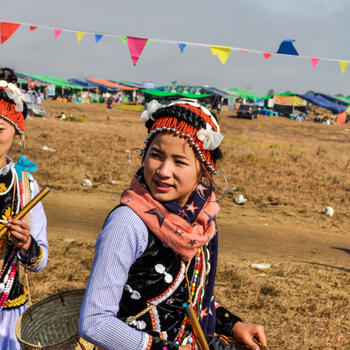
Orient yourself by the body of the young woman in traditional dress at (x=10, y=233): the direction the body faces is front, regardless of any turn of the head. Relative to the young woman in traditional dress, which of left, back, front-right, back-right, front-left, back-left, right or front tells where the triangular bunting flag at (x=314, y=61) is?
back-left

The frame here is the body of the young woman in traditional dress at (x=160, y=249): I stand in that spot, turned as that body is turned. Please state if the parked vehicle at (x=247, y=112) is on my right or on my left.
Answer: on my left

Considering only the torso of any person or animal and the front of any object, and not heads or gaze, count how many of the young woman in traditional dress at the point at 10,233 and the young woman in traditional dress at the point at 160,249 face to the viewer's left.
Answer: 0

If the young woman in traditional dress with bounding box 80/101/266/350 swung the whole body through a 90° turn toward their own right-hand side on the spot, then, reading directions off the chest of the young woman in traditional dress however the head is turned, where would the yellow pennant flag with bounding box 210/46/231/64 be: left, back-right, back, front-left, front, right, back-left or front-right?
back-right

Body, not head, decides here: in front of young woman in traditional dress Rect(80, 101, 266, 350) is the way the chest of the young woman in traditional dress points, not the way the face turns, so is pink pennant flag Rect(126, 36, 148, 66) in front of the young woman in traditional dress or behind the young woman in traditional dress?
behind

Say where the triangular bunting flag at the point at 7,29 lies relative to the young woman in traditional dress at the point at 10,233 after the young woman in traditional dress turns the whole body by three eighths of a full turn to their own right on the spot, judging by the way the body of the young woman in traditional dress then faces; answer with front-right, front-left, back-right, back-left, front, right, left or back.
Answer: front-right

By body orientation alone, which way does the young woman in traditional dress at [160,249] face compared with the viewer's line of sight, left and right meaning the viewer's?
facing the viewer and to the right of the viewer

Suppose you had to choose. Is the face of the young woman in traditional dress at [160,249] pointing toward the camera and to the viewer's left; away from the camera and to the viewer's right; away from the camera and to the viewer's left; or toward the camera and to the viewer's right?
toward the camera and to the viewer's left

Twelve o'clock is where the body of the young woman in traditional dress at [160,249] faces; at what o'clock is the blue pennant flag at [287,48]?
The blue pennant flag is roughly at 8 o'clock from the young woman in traditional dress.

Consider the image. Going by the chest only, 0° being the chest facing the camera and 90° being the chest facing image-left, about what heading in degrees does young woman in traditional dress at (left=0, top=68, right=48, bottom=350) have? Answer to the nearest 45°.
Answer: approximately 0°

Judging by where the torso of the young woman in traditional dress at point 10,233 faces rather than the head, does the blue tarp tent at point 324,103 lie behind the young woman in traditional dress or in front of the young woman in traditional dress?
behind

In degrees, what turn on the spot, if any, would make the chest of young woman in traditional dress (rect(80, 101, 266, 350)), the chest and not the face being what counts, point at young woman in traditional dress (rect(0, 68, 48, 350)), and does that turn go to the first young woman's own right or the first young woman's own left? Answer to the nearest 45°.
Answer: approximately 180°
